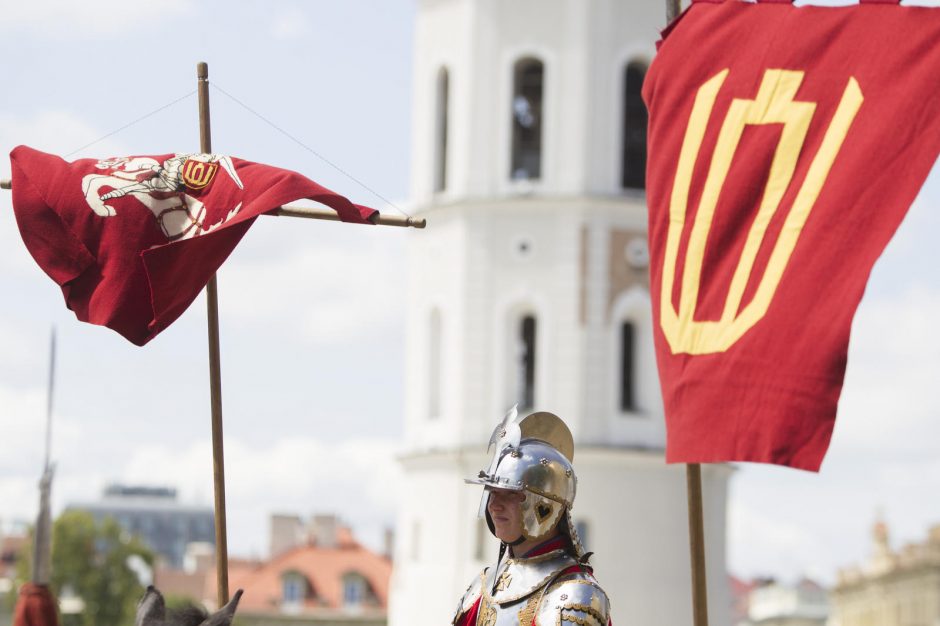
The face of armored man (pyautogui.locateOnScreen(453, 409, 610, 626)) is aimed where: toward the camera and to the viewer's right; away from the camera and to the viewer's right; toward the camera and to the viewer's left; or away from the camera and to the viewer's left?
toward the camera and to the viewer's left

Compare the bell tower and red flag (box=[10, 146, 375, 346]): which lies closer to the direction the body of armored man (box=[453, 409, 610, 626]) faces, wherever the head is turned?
the red flag

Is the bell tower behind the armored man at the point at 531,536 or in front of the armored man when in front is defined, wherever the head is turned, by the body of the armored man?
behind

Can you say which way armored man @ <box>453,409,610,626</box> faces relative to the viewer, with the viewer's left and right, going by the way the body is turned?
facing the viewer and to the left of the viewer

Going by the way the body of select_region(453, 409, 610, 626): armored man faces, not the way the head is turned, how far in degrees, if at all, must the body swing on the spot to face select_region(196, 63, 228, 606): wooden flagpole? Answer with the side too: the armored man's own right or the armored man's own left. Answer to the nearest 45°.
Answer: approximately 90° to the armored man's own right

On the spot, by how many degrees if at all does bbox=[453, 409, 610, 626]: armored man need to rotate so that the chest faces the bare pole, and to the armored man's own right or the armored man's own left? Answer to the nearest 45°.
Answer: approximately 90° to the armored man's own right
